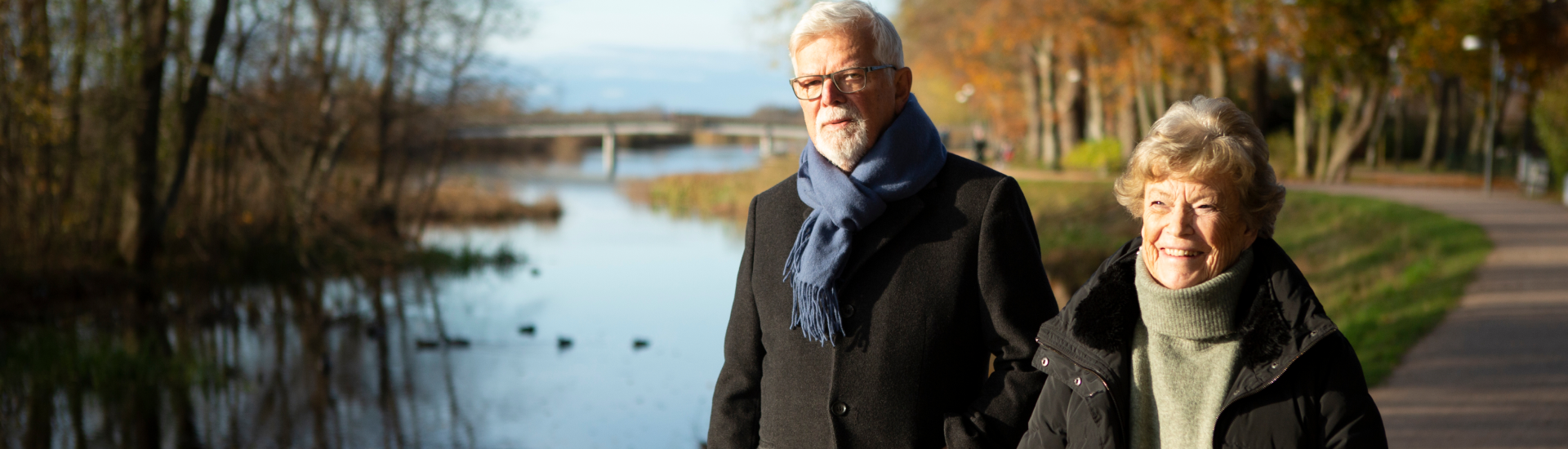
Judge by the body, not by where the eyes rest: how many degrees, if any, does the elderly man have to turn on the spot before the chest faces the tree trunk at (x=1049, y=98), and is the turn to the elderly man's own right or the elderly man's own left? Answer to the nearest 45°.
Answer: approximately 135° to the elderly man's own right

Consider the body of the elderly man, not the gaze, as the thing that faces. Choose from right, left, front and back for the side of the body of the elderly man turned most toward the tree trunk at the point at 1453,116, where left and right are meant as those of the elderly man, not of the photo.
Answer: back

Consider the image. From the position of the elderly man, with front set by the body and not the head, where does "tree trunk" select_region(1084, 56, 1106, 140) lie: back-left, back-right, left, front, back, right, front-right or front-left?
back-right

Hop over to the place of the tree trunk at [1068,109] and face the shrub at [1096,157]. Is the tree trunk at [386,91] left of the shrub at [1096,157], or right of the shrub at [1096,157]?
right

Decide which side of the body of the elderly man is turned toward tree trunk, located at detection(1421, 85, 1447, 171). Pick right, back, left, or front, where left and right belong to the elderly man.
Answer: back

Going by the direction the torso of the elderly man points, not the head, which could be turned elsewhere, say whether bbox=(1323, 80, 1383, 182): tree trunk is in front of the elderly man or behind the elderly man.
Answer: behind

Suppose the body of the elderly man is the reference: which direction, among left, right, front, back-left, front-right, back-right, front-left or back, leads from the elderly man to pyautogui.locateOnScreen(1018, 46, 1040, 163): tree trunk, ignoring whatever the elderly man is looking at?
back-right

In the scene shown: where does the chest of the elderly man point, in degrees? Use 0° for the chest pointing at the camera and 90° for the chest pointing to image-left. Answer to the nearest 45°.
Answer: approximately 45°

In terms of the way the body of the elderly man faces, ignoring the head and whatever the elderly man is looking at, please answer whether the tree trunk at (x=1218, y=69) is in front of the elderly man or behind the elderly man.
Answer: behind
